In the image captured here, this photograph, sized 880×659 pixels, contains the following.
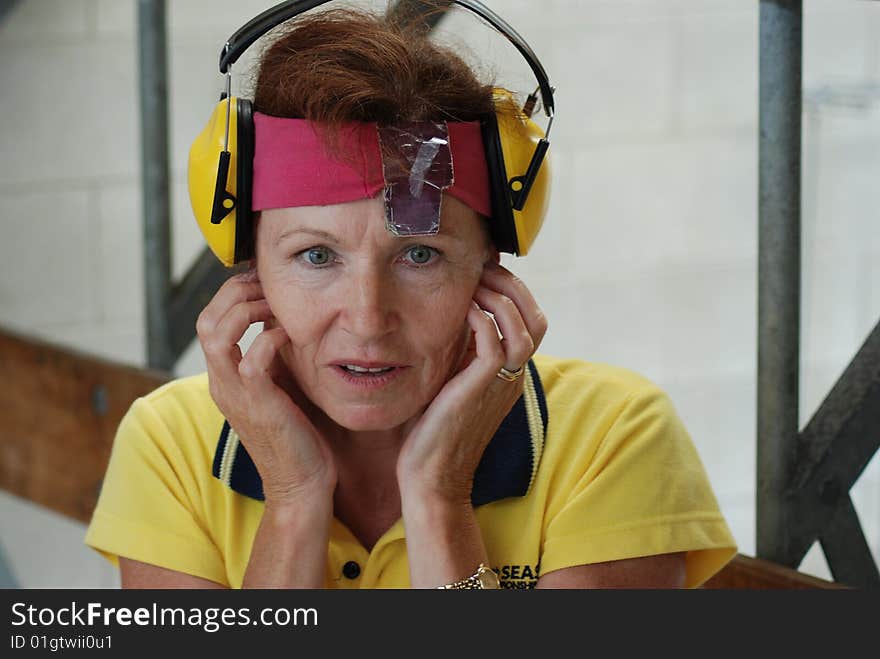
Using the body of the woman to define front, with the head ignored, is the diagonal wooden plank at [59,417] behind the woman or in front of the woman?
behind

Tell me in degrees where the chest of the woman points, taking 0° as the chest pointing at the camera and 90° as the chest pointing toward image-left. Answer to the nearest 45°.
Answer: approximately 0°
